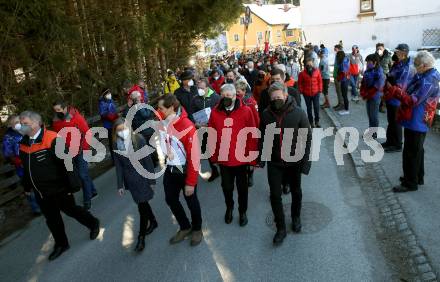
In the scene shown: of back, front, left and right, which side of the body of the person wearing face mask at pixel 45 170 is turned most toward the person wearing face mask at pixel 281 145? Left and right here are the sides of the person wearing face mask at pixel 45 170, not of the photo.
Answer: left

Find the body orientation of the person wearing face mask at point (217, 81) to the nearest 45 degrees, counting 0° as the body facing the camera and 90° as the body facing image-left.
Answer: approximately 0°

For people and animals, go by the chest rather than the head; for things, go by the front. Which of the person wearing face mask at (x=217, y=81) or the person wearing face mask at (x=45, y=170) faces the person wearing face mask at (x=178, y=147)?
the person wearing face mask at (x=217, y=81)

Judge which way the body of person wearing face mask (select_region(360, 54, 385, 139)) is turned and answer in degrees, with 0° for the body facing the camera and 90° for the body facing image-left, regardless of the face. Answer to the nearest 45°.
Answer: approximately 45°

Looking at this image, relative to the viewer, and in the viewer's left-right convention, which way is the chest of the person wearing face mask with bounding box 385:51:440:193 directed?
facing to the left of the viewer

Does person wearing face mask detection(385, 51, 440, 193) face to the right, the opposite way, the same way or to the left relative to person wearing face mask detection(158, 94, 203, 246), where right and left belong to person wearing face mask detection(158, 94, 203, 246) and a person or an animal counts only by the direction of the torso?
to the right

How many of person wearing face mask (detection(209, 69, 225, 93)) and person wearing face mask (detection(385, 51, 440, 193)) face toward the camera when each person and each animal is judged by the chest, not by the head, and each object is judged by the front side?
1

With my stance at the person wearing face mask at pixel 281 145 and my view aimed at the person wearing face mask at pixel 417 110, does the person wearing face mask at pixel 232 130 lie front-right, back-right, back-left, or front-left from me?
back-left

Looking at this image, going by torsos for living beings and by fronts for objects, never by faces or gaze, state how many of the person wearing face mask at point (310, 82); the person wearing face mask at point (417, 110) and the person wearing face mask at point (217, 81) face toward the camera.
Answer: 2

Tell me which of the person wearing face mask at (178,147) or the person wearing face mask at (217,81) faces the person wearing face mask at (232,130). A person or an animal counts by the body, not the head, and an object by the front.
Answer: the person wearing face mask at (217,81)

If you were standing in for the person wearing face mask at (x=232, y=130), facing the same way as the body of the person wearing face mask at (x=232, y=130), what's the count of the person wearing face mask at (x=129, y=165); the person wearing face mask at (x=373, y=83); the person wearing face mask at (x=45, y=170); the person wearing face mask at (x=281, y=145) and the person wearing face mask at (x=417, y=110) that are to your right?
2

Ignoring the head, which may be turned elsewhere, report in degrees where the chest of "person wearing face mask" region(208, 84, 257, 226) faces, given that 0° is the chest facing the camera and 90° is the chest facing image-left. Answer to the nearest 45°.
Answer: approximately 0°
